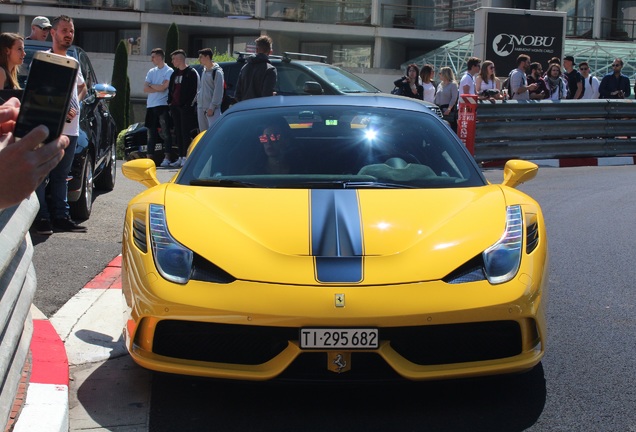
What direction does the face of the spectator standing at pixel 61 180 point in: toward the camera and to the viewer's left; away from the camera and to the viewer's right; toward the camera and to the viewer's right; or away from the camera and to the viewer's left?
toward the camera and to the viewer's right

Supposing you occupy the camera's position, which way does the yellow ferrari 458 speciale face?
facing the viewer

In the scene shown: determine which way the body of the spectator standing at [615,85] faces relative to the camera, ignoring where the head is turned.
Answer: toward the camera

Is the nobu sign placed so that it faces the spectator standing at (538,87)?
yes

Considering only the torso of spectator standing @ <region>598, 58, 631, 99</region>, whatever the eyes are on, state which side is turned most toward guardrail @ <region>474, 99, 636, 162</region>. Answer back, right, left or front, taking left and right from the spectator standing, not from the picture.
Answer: front

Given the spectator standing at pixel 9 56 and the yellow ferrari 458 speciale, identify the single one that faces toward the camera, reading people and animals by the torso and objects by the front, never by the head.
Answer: the yellow ferrari 458 speciale

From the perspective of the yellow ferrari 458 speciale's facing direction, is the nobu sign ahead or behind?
behind

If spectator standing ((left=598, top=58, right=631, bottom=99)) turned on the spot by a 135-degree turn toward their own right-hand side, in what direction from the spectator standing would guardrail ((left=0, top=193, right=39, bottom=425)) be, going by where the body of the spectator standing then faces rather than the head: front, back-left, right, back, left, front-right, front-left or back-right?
back-left

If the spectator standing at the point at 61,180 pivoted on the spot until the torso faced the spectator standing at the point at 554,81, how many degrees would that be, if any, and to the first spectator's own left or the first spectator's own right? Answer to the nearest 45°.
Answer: approximately 90° to the first spectator's own left

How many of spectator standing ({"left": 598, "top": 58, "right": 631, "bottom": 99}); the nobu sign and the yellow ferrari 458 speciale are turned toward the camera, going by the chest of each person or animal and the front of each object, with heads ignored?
3
